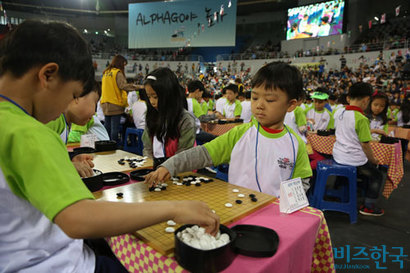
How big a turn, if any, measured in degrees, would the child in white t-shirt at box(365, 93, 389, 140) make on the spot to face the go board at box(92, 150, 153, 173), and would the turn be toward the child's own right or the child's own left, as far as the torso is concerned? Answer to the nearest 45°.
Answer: approximately 45° to the child's own left

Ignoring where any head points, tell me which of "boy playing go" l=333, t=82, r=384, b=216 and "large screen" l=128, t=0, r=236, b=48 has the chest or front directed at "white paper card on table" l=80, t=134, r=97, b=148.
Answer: the large screen

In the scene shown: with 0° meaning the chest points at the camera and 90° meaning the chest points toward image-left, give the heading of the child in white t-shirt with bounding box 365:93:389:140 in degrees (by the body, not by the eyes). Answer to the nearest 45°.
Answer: approximately 45°

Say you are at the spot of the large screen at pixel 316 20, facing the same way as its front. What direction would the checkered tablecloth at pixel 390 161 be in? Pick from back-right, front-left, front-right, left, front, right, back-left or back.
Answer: front-left

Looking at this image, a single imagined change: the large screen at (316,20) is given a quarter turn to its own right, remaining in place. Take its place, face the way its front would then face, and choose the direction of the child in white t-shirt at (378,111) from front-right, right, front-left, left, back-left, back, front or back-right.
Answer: back-left

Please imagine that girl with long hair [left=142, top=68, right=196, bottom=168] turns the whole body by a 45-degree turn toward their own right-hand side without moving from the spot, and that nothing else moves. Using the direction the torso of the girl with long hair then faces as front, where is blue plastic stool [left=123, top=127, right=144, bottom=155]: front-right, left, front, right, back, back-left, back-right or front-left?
right

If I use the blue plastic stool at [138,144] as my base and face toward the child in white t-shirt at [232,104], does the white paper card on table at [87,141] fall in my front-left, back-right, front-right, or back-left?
back-right
